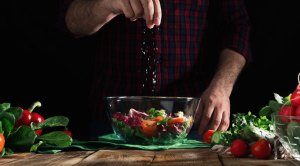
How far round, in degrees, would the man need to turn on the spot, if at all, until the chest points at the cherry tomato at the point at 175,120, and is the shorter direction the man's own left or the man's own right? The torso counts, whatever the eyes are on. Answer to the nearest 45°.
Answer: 0° — they already face it

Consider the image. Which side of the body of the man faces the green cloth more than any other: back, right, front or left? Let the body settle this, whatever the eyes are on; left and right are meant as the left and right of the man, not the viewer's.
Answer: front

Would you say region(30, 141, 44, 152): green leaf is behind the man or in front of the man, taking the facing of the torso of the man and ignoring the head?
in front

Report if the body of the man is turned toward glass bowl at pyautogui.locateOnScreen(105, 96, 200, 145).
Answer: yes

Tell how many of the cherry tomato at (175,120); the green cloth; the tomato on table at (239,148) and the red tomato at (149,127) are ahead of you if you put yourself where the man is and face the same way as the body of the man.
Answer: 4

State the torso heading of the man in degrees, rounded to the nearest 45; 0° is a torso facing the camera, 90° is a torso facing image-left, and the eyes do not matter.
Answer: approximately 0°

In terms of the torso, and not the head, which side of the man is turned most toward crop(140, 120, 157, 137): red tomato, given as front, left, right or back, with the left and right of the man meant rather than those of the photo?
front

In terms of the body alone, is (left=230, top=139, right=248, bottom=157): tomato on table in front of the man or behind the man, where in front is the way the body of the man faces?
in front
